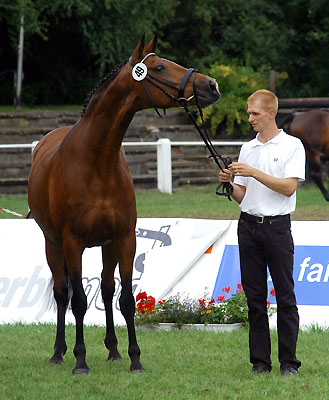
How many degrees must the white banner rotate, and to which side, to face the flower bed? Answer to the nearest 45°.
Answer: approximately 45° to its left

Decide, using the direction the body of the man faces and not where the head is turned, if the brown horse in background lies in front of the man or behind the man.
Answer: behind

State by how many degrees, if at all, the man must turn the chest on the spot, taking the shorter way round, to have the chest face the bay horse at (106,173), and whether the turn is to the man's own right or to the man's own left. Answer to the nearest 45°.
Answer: approximately 45° to the man's own right

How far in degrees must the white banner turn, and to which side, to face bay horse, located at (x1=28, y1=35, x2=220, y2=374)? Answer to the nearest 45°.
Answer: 0° — it already faces it

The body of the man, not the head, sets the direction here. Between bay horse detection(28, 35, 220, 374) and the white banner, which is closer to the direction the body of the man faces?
the bay horse

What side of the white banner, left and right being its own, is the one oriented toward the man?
front

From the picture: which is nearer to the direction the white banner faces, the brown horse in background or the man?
the man

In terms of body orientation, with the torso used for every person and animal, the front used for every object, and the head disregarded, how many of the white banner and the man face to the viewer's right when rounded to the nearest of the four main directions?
0

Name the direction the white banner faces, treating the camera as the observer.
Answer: facing the viewer

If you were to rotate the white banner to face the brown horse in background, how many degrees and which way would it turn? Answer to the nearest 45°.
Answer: approximately 180°

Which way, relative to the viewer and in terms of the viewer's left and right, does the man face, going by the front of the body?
facing the viewer and to the left of the viewer
